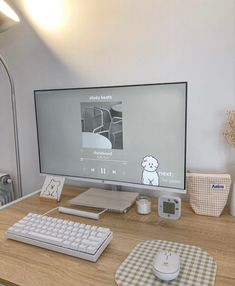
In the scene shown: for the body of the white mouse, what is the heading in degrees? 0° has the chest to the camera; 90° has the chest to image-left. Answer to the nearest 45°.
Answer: approximately 180°

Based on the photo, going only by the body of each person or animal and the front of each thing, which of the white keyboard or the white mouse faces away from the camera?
the white mouse

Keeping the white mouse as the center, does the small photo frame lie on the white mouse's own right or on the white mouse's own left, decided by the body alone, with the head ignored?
on the white mouse's own left

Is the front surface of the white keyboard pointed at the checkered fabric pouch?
no

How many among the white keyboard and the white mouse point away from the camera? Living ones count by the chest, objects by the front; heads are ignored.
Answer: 1

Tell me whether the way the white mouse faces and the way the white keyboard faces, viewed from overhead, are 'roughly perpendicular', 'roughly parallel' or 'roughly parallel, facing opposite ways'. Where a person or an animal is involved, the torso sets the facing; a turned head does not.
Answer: roughly parallel, facing opposite ways

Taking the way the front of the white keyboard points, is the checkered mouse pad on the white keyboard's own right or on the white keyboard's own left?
on the white keyboard's own left

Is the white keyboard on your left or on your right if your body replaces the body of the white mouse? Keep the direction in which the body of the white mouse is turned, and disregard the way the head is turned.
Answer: on your left

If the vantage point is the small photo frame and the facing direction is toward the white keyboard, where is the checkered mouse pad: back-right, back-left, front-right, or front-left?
front-left

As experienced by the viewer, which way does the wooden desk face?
facing the viewer and to the left of the viewer

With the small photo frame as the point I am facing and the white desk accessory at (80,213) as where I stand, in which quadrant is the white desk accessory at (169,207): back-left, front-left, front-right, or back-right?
back-right

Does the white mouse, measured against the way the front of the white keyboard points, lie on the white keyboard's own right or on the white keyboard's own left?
on the white keyboard's own left

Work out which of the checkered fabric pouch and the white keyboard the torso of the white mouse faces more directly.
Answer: the checkered fabric pouch
